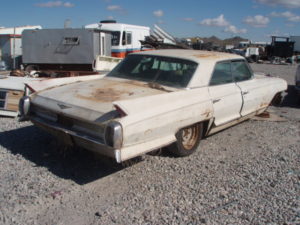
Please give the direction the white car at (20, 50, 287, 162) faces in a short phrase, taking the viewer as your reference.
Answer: facing away from the viewer and to the right of the viewer

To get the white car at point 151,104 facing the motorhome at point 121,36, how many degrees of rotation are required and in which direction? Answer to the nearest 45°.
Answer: approximately 45° to its left
